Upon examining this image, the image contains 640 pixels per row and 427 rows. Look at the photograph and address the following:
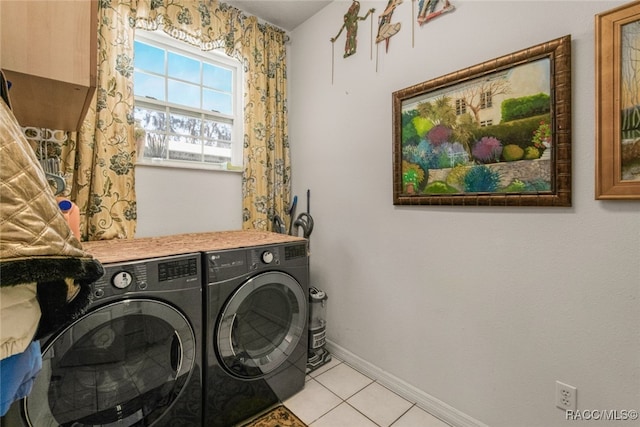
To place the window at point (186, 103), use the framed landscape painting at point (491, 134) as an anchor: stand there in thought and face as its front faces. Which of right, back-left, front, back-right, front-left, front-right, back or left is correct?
front-right

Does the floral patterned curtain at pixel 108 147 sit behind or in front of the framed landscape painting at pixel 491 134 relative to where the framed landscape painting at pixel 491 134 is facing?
in front

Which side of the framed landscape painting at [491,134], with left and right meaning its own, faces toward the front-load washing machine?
front

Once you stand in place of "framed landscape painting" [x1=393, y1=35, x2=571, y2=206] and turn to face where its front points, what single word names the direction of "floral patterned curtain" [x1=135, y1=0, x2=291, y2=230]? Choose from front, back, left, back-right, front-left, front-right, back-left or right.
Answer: front-right

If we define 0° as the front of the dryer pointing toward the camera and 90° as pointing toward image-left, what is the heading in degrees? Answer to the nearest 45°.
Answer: approximately 315°

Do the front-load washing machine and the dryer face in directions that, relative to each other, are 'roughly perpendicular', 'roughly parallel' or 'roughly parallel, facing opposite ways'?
roughly parallel

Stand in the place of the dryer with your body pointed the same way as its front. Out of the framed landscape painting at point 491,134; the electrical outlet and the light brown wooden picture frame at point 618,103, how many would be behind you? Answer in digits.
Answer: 0

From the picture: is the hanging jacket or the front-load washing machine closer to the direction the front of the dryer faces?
the hanging jacket

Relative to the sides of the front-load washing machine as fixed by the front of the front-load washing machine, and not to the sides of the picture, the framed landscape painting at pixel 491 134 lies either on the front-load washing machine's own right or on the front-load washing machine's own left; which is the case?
on the front-load washing machine's own left

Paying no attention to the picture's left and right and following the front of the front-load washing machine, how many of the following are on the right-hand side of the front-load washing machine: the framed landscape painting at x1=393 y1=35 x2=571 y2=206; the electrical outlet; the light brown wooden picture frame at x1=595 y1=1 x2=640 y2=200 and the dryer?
0

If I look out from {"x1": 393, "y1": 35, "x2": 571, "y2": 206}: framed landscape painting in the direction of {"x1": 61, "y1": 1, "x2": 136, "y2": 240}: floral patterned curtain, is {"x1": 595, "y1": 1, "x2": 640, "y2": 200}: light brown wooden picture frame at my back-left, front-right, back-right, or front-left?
back-left

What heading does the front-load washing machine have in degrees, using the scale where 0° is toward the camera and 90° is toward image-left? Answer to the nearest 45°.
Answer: approximately 0°

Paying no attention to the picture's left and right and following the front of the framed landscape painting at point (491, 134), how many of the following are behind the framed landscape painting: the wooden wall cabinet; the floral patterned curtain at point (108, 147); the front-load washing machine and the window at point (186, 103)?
0

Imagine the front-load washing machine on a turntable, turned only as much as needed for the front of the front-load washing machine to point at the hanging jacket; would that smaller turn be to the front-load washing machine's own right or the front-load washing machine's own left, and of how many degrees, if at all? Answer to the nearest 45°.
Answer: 0° — it already faces it

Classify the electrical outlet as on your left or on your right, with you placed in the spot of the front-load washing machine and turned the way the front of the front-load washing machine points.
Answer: on your left

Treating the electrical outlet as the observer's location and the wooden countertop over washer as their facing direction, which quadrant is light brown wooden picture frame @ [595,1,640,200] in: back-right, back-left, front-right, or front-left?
back-left

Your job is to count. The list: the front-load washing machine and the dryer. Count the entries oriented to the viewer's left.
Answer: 0

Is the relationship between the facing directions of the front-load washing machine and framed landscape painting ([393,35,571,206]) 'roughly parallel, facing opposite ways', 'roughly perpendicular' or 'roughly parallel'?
roughly perpendicular

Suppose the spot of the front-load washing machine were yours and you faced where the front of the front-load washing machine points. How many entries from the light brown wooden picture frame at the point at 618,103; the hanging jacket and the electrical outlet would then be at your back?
0

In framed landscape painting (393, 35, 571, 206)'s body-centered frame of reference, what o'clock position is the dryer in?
The dryer is roughly at 1 o'clock from the framed landscape painting.
